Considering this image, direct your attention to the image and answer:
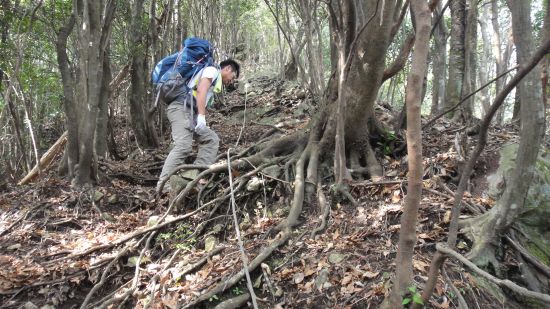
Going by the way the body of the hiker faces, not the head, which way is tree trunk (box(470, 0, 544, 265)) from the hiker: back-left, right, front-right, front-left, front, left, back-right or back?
front-right

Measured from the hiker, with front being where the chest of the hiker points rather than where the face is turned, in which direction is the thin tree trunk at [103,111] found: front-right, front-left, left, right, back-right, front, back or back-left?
back-left

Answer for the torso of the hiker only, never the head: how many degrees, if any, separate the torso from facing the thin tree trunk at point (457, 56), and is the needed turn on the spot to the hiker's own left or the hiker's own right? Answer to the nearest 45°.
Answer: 0° — they already face it

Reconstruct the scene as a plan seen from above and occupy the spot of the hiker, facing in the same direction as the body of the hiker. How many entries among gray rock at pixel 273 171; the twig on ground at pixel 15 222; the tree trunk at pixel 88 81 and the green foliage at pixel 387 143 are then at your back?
2

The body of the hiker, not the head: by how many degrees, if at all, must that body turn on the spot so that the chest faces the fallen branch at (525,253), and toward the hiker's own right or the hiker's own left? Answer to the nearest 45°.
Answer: approximately 45° to the hiker's own right

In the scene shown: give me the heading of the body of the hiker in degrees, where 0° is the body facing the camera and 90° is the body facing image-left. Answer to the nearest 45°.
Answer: approximately 270°

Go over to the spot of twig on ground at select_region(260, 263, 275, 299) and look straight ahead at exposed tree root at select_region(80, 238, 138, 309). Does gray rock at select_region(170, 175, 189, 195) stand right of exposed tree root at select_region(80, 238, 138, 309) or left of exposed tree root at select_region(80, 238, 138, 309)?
right

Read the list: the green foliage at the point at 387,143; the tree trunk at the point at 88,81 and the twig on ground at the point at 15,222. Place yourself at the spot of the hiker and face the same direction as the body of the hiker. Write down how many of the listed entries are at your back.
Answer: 2

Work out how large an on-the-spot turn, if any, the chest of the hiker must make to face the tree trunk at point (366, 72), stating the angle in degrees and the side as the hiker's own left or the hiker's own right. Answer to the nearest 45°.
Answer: approximately 45° to the hiker's own right

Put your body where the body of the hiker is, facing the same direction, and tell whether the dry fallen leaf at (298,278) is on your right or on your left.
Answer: on your right

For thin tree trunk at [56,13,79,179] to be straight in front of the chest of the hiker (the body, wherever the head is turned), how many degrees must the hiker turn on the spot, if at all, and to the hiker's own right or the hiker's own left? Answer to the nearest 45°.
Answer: approximately 135° to the hiker's own left

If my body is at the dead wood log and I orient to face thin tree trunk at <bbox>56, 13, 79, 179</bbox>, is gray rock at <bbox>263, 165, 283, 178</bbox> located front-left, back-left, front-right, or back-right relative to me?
front-right
